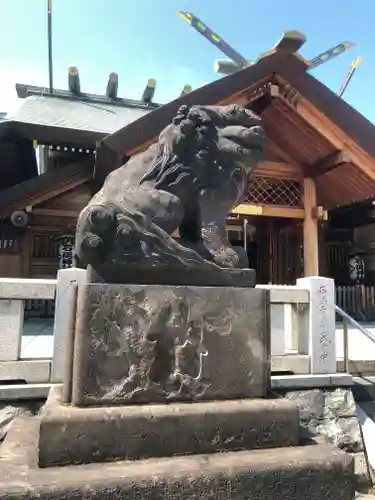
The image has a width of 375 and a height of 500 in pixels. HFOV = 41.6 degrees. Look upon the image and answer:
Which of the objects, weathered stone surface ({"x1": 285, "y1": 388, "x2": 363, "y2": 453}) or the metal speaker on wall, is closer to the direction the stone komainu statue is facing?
the weathered stone surface

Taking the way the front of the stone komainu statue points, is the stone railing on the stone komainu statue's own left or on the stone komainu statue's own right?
on the stone komainu statue's own left

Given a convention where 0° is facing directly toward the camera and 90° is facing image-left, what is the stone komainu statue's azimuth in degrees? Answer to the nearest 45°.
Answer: approximately 270°

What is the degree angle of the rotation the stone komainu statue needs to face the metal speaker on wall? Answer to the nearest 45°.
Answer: approximately 135° to its left

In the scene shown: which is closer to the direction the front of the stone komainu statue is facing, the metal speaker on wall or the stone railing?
the stone railing

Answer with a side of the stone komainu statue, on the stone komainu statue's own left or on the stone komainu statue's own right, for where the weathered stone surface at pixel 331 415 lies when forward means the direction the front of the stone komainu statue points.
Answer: on the stone komainu statue's own left
